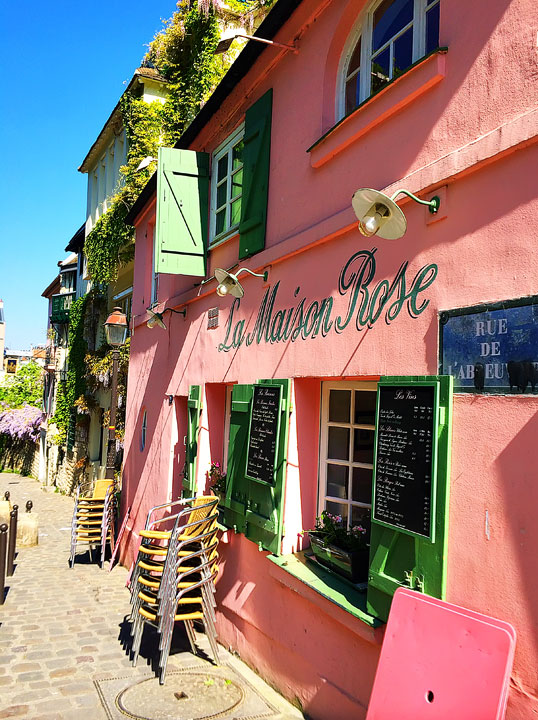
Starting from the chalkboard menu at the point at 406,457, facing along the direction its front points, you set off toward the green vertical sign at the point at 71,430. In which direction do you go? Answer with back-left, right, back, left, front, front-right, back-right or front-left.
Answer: right

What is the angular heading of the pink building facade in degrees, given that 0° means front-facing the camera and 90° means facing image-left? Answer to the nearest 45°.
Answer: approximately 45°

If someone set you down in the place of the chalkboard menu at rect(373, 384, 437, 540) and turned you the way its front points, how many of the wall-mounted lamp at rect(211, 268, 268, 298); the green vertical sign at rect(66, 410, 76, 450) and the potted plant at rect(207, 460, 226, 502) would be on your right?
3

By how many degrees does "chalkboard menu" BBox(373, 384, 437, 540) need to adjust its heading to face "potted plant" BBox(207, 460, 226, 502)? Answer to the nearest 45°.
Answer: approximately 90° to its right

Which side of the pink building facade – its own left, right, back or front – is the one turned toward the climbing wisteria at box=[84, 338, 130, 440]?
right

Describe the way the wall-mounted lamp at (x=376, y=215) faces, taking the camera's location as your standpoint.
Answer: facing the viewer and to the left of the viewer

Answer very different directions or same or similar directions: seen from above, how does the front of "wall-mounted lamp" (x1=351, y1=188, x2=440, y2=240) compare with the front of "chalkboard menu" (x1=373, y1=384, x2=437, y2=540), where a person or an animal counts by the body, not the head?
same or similar directions

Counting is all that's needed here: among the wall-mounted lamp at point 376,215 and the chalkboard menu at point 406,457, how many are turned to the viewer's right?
0

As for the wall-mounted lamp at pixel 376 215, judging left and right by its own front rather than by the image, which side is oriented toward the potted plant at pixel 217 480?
right
